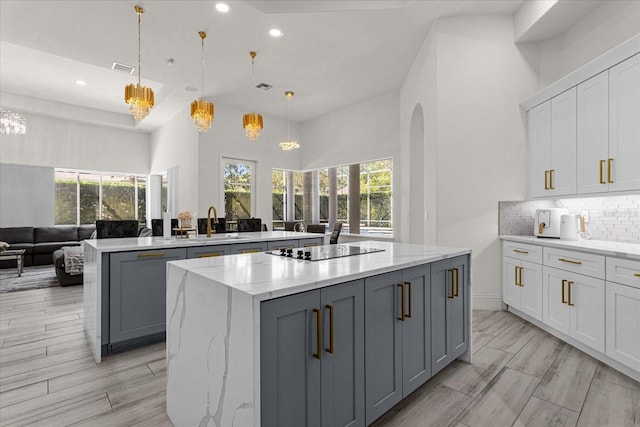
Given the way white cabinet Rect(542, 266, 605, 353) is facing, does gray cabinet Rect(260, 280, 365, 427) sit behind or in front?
in front

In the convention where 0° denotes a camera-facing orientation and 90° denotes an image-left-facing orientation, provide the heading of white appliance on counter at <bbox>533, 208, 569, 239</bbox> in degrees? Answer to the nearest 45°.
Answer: approximately 45°

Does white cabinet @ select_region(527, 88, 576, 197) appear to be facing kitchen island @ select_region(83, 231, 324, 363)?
yes

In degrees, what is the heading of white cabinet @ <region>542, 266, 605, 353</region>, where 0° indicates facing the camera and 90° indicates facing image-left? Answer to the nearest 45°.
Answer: approximately 45°

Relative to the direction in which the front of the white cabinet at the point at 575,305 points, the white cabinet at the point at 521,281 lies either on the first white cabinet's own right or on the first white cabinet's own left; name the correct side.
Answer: on the first white cabinet's own right

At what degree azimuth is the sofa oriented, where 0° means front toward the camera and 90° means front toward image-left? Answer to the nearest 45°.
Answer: approximately 0°

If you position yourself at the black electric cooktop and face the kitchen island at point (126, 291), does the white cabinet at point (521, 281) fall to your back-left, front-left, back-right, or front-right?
back-right

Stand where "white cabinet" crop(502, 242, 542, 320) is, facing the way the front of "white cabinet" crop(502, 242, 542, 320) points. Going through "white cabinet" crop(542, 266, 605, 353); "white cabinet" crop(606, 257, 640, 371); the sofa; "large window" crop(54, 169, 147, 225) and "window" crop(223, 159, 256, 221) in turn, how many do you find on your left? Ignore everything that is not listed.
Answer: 2

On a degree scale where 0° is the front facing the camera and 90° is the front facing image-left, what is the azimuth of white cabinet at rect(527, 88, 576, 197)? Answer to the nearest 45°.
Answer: approximately 45°

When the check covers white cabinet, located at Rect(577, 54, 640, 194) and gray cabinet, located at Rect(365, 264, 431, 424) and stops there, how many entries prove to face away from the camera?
0

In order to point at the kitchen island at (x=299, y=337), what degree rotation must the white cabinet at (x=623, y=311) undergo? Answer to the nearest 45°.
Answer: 0° — it already faces it

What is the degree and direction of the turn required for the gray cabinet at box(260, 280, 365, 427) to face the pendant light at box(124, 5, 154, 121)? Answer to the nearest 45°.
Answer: approximately 180°

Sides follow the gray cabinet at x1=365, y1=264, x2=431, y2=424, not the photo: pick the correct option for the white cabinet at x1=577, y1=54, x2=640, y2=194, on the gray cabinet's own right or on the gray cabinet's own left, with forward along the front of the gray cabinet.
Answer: on the gray cabinet's own left
